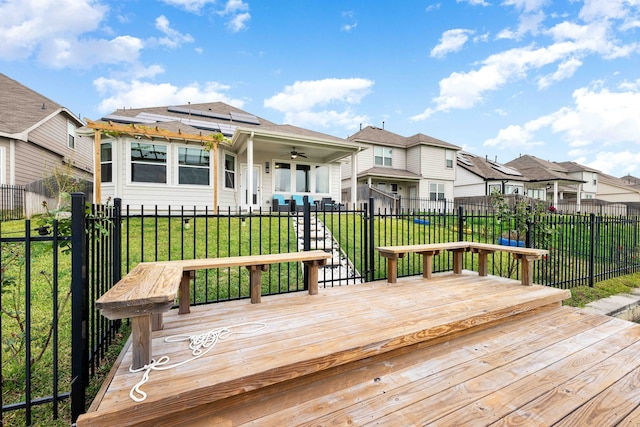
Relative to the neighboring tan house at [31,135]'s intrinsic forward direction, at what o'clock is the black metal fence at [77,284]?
The black metal fence is roughly at 6 o'clock from the neighboring tan house.

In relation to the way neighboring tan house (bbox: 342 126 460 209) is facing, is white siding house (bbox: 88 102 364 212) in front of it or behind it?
behind

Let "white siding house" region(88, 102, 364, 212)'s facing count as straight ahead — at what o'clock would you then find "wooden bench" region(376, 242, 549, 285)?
The wooden bench is roughly at 5 o'clock from the white siding house.

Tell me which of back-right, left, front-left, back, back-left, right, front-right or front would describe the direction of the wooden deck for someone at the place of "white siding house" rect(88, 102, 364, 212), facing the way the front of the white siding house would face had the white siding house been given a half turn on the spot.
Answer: front

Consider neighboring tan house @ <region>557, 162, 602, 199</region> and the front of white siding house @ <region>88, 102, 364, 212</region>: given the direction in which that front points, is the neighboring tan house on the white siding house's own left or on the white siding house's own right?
on the white siding house's own right

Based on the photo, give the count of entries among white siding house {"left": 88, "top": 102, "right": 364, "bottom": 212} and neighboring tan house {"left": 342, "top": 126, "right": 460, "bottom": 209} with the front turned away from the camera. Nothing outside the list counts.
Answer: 2

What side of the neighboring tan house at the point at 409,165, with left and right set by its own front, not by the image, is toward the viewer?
back

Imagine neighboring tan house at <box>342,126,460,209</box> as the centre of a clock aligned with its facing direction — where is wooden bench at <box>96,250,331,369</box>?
The wooden bench is roughly at 6 o'clock from the neighboring tan house.

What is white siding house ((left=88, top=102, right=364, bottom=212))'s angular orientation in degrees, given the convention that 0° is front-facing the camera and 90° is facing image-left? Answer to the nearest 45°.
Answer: approximately 180°

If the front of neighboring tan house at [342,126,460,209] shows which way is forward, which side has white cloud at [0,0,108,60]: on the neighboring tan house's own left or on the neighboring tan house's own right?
on the neighboring tan house's own left

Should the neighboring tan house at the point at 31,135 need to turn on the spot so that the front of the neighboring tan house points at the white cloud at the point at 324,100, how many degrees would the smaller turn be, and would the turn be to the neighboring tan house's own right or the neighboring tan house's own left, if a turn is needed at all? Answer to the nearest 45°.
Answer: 0° — it already faces it

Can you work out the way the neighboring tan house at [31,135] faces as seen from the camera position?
facing away from the viewer
